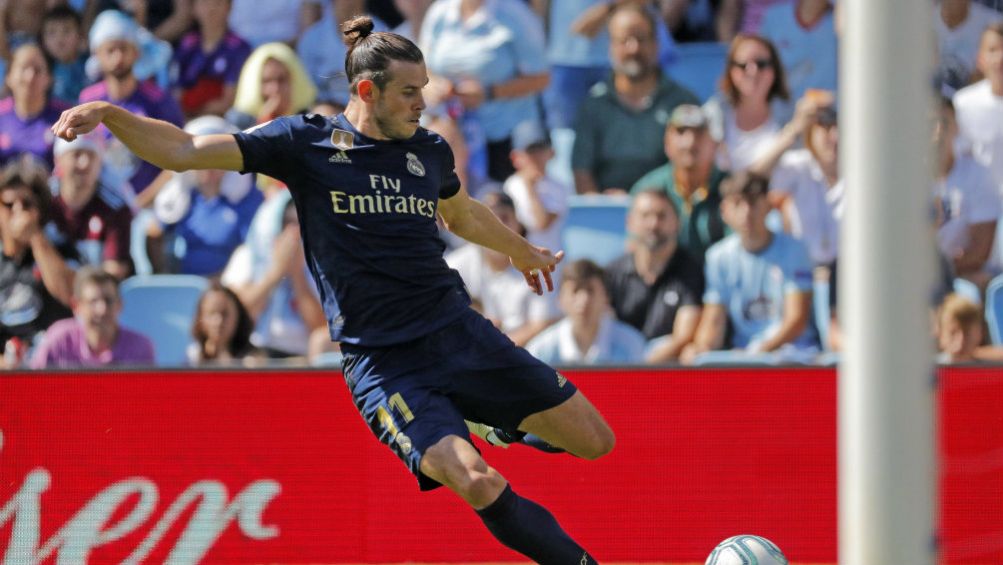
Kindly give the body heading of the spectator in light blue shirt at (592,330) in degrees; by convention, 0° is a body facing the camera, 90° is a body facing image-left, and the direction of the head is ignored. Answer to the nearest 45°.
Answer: approximately 0°

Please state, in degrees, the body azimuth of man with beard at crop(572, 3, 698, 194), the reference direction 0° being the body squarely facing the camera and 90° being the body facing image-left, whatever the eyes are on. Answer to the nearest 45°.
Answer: approximately 0°

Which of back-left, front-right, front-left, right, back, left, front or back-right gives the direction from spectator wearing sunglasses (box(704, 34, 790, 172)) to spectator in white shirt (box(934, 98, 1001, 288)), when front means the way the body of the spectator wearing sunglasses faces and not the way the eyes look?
left

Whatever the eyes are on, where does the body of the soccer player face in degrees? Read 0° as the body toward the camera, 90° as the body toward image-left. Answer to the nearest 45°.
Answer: approximately 315°

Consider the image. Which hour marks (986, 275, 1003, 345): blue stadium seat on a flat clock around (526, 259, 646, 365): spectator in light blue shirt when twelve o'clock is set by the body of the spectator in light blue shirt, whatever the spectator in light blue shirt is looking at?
The blue stadium seat is roughly at 9 o'clock from the spectator in light blue shirt.

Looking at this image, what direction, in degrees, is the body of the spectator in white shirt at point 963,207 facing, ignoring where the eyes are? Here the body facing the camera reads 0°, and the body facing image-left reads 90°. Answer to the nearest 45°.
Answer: approximately 45°

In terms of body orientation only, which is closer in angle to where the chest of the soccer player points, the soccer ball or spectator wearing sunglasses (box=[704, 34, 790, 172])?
the soccer ball
